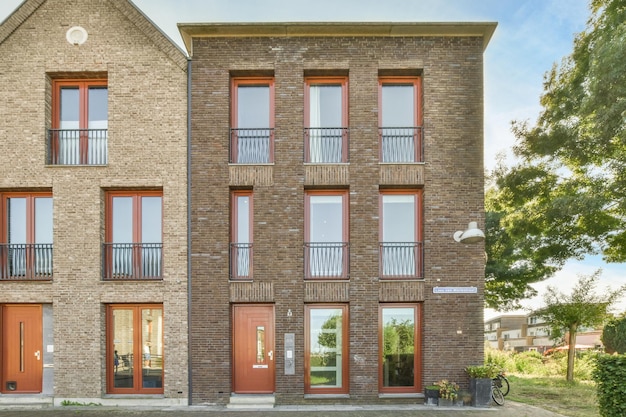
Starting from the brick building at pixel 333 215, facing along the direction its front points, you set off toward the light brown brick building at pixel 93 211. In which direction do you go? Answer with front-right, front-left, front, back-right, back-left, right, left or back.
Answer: right

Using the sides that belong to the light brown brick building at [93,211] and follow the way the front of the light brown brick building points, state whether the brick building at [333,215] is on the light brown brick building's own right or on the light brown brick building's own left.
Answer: on the light brown brick building's own left

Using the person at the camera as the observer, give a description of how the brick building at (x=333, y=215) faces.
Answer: facing the viewer

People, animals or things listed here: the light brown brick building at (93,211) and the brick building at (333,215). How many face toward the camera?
2

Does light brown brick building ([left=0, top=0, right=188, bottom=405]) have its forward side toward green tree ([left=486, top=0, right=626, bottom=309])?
no

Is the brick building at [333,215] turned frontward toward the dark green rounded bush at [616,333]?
no

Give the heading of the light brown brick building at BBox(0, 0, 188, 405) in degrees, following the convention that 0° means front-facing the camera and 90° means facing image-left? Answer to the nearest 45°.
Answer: approximately 0°
